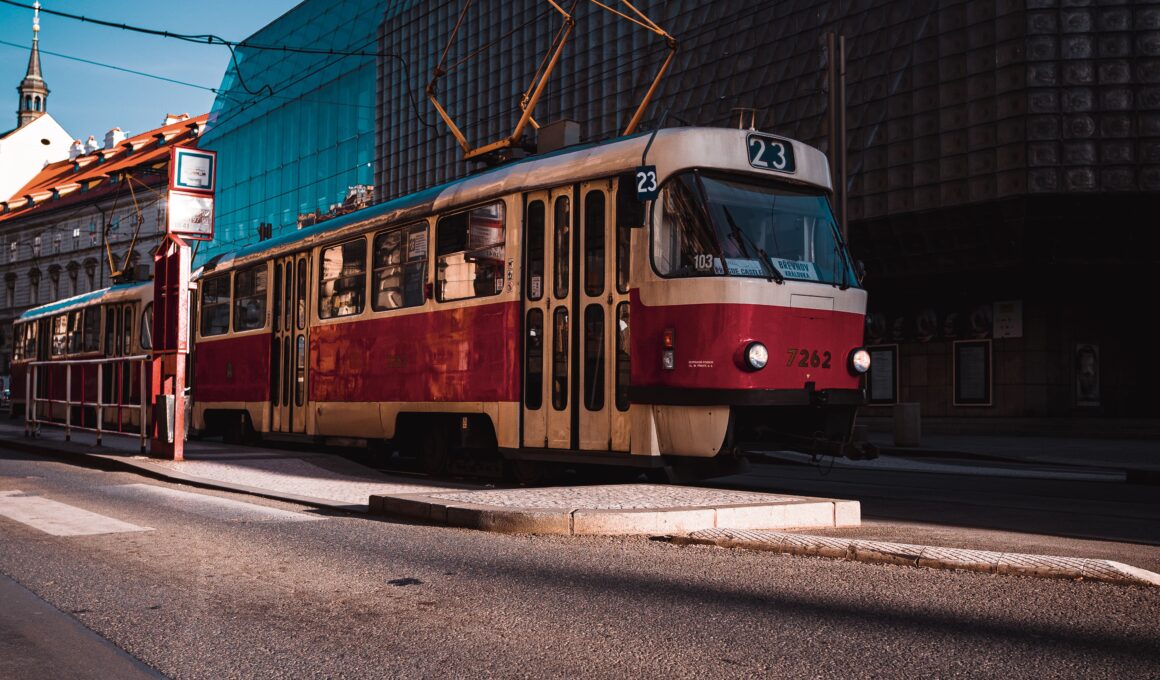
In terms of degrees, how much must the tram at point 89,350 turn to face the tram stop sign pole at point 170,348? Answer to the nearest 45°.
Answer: approximately 45° to its right

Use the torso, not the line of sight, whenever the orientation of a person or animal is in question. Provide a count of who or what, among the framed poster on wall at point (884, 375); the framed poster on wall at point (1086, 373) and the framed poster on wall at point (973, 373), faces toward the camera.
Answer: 3

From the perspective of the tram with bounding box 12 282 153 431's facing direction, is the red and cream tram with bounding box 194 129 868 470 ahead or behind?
ahead

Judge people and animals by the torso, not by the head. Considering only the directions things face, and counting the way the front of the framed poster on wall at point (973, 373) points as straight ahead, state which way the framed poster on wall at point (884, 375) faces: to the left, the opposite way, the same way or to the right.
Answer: the same way

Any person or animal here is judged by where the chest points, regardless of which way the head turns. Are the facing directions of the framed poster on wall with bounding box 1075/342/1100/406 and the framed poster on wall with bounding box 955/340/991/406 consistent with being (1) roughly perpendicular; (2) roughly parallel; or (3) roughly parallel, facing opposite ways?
roughly parallel

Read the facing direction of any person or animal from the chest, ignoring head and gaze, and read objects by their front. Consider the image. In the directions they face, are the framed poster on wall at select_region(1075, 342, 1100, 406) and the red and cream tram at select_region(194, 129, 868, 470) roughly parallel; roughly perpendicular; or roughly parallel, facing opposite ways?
roughly perpendicular

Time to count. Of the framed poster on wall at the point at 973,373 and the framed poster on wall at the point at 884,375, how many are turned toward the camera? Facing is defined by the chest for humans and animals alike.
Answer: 2

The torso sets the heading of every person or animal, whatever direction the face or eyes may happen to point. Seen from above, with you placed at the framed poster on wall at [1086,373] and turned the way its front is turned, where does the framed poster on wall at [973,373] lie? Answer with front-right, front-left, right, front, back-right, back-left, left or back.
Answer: right

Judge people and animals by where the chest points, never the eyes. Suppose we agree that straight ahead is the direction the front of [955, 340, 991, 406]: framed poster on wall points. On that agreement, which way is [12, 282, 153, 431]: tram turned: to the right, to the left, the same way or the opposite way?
to the left

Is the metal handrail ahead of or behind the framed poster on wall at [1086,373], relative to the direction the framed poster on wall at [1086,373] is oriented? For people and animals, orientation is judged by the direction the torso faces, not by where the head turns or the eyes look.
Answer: ahead

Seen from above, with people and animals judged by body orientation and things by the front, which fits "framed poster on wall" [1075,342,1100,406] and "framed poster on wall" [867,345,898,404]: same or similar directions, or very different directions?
same or similar directions

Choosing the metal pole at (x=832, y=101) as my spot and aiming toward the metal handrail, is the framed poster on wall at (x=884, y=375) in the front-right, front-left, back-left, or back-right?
back-right

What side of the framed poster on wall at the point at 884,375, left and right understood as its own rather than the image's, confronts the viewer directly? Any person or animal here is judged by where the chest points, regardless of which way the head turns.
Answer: front

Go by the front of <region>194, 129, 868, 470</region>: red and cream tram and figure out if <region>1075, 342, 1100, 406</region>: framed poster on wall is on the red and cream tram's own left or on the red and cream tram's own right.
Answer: on the red and cream tram's own left

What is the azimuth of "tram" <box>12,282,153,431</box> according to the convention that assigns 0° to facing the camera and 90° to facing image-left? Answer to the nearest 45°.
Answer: approximately 315°
